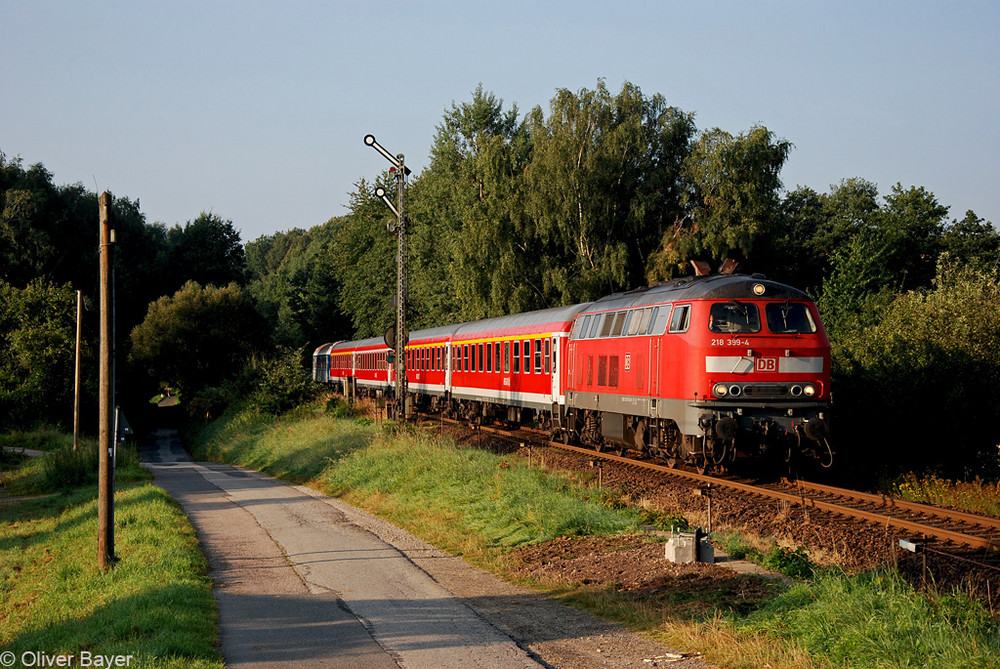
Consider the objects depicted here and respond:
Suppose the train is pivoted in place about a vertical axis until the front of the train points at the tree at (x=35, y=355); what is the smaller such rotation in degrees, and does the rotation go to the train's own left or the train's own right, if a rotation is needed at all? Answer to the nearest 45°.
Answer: approximately 180°

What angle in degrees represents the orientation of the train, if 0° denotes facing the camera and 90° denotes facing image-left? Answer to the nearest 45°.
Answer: approximately 315°

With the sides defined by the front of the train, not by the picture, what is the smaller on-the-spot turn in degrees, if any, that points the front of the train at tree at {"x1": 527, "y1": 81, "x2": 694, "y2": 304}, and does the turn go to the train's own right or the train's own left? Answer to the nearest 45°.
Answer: approximately 135° to the train's own left

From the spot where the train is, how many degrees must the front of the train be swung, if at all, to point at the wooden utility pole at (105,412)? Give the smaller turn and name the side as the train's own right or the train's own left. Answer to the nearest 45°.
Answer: approximately 90° to the train's own right

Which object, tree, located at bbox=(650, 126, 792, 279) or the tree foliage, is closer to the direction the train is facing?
the tree foliage

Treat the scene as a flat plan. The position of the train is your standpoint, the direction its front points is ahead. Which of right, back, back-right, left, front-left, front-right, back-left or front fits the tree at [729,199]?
back-left
